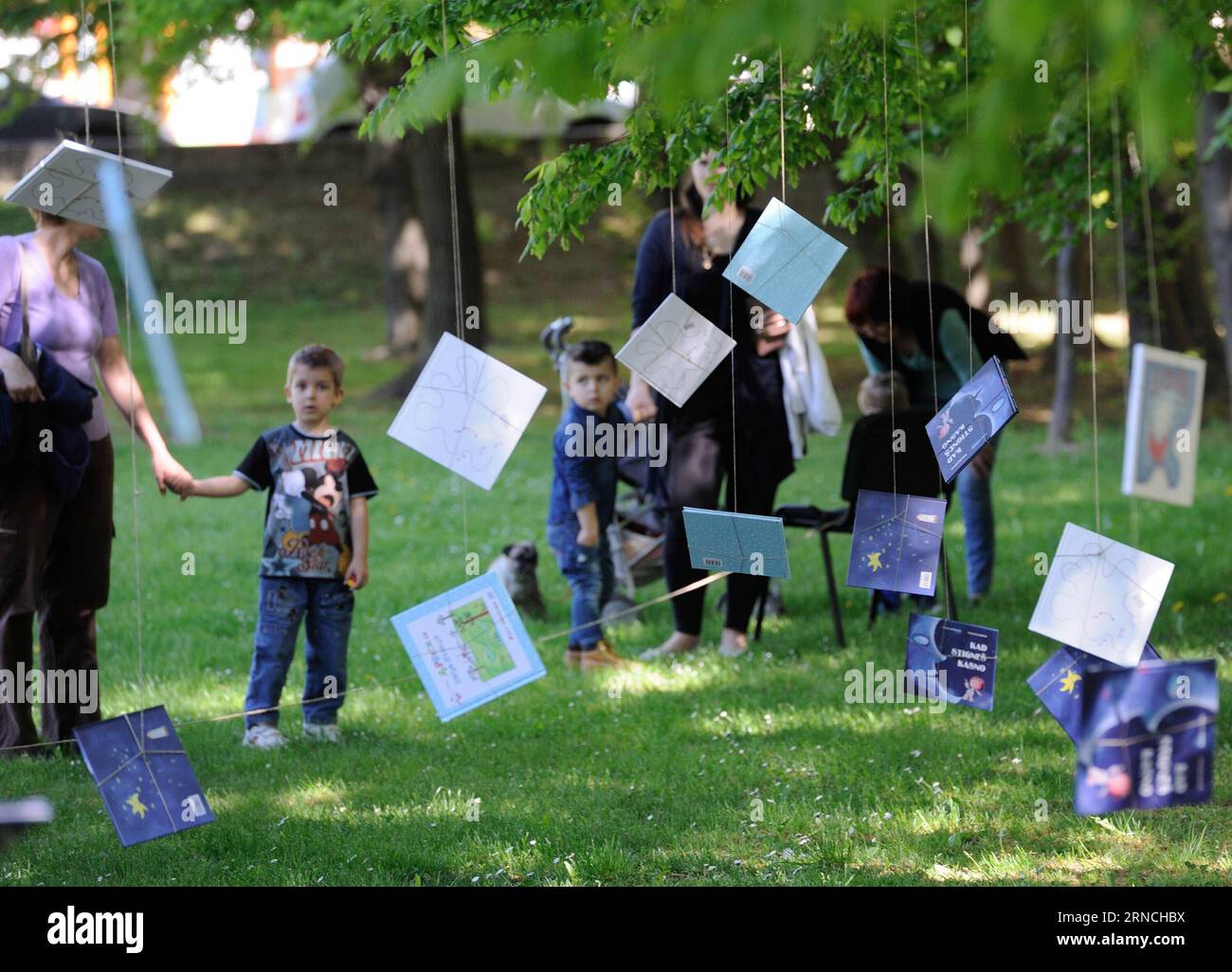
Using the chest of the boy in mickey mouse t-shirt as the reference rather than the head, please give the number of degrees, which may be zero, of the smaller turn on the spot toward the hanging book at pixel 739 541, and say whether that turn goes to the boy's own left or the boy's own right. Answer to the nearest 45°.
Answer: approximately 45° to the boy's own left

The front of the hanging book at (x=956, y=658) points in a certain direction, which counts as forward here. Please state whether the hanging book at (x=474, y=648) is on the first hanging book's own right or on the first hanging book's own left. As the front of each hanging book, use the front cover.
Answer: on the first hanging book's own right

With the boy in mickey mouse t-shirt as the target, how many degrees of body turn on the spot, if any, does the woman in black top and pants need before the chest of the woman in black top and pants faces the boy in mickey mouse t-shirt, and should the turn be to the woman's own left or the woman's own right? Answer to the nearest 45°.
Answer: approximately 45° to the woman's own right

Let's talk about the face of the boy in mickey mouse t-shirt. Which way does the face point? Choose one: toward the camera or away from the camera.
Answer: toward the camera

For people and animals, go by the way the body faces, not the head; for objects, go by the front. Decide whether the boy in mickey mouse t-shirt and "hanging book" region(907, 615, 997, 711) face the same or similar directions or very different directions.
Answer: same or similar directions

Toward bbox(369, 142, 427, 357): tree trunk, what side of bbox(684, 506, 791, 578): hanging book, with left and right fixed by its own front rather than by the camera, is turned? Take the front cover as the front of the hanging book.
front

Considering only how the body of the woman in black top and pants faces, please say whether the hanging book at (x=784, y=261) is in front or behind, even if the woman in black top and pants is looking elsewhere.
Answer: in front

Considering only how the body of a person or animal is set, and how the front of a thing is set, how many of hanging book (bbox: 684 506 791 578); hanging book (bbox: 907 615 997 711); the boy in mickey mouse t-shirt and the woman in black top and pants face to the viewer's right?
0

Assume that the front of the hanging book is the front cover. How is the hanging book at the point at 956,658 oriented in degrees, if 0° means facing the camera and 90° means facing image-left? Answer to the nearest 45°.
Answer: approximately 0°

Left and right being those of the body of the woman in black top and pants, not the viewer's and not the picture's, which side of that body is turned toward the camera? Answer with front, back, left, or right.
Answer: front

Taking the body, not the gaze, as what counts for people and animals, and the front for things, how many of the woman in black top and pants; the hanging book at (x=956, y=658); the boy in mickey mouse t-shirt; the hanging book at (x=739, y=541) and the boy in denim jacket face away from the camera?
1

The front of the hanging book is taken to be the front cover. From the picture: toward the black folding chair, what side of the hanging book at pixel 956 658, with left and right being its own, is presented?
back
